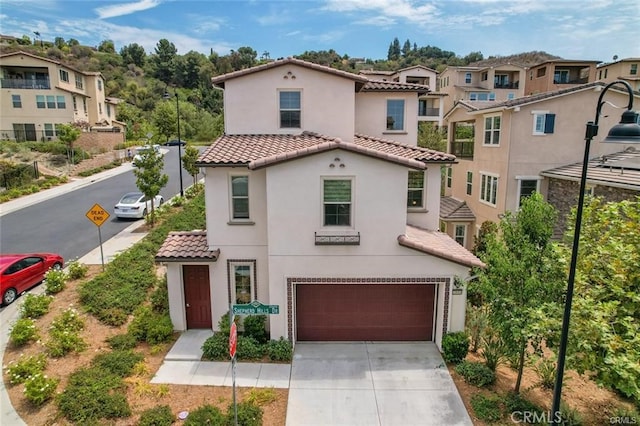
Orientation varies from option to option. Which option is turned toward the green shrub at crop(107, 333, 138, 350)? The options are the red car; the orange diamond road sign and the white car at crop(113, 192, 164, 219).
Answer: the orange diamond road sign

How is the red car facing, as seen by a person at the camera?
facing away from the viewer and to the right of the viewer

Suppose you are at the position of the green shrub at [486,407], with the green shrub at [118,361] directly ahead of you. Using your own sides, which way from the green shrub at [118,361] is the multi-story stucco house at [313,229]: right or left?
right

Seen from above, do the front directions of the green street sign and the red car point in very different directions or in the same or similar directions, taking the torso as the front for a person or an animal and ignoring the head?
very different directions

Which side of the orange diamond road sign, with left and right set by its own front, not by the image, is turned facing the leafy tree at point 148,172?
back

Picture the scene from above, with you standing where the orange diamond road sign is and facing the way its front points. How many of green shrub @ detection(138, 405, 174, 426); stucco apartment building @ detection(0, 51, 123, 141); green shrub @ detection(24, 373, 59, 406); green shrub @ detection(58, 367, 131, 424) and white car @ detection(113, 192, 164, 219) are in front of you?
3

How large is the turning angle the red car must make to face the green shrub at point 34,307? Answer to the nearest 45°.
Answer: approximately 135° to its right
